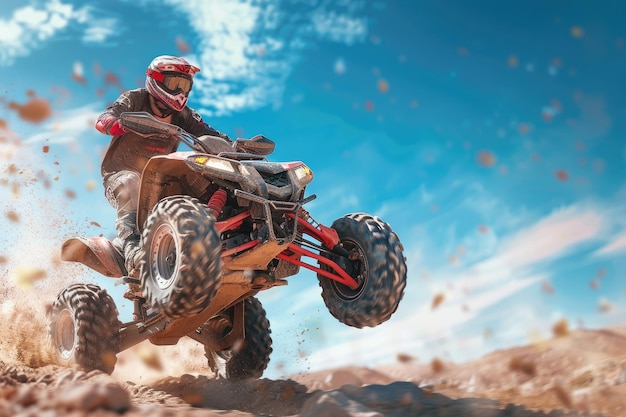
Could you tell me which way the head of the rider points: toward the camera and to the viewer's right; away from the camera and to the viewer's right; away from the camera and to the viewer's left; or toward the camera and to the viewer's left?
toward the camera and to the viewer's right

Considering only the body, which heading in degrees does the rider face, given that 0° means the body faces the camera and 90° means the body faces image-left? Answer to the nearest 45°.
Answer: approximately 315°
